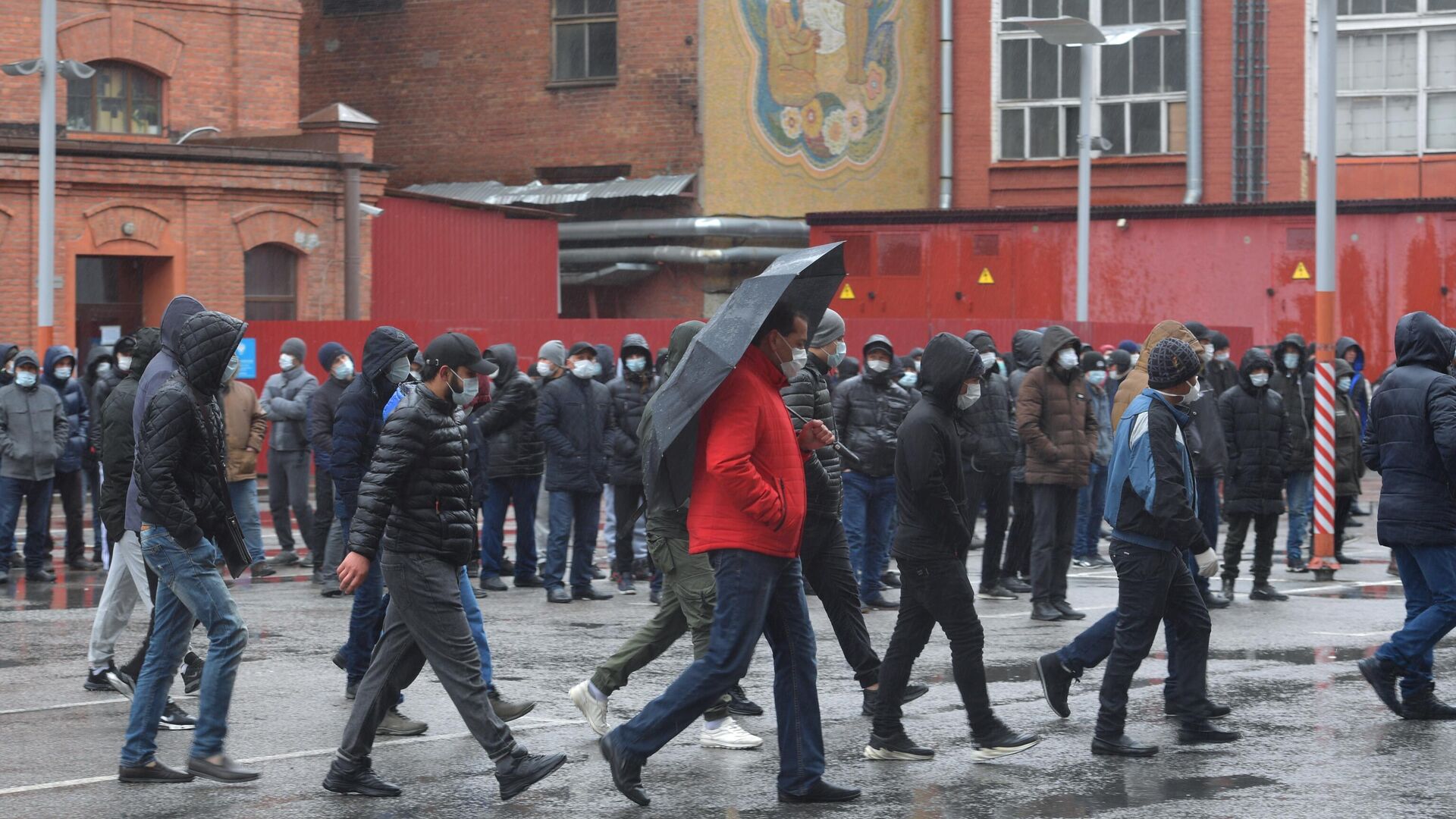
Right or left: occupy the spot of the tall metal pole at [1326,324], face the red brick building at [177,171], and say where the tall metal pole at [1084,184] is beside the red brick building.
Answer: right

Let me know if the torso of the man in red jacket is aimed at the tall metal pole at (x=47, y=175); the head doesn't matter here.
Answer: no

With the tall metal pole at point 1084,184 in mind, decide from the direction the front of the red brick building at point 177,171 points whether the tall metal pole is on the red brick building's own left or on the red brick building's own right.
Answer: on the red brick building's own left

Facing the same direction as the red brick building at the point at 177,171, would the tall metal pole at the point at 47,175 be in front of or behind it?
in front

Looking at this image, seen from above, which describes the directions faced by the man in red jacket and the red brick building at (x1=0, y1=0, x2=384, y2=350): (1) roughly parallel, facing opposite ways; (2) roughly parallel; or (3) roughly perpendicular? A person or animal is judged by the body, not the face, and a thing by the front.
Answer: roughly perpendicular

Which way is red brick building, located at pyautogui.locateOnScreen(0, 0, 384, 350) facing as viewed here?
toward the camera

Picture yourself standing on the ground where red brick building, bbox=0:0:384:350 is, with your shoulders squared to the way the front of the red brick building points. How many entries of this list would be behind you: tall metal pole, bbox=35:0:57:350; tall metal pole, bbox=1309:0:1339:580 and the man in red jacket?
0

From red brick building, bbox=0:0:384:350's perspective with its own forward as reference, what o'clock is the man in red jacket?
The man in red jacket is roughly at 12 o'clock from the red brick building.

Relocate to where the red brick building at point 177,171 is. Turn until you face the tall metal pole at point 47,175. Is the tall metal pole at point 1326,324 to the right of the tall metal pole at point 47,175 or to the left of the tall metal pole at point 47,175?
left

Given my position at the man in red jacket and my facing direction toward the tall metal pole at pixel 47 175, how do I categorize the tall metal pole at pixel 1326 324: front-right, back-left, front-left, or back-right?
front-right

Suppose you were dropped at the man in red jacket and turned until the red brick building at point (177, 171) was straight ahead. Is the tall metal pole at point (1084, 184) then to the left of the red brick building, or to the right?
right

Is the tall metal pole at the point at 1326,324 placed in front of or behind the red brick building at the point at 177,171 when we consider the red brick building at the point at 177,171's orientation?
in front

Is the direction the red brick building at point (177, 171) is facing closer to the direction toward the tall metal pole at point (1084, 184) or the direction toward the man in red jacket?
the man in red jacket
